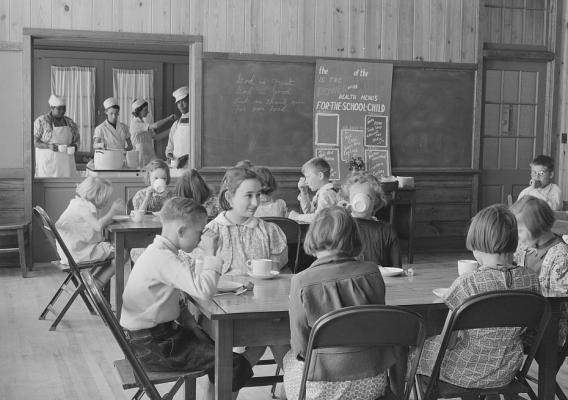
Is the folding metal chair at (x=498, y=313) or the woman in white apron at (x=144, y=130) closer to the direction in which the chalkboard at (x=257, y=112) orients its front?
the folding metal chair

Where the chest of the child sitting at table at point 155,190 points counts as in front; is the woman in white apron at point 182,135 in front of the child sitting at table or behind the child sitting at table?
behind

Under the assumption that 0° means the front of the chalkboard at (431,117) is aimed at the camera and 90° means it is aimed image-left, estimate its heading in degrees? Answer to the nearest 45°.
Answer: approximately 0°

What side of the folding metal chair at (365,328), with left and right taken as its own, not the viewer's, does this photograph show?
back

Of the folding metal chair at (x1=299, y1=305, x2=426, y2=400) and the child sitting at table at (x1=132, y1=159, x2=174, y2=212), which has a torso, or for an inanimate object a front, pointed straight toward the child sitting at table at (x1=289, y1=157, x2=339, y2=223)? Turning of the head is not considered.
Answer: the folding metal chair

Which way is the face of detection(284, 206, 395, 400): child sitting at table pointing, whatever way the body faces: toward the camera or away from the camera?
away from the camera
